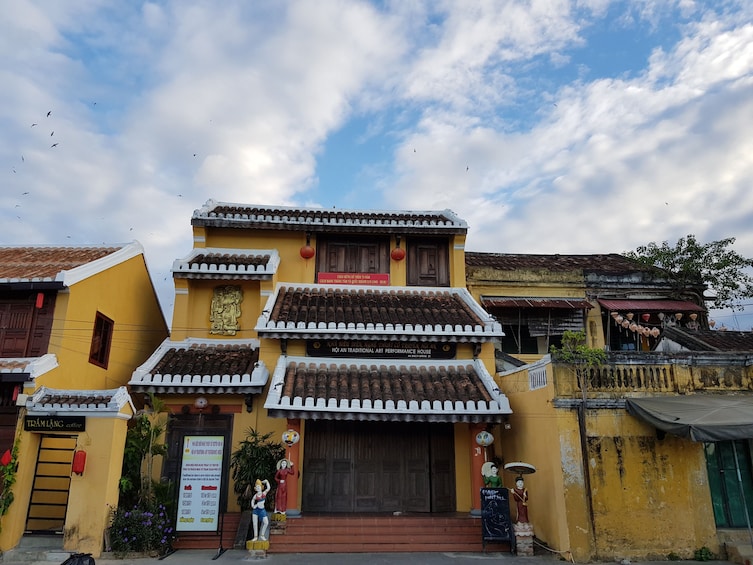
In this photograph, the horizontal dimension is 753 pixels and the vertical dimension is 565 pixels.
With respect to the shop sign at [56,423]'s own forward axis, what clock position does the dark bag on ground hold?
The dark bag on ground is roughly at 12 o'clock from the shop sign.

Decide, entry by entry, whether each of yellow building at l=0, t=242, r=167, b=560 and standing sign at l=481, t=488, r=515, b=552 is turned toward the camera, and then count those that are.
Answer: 2

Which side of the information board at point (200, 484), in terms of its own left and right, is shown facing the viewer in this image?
front

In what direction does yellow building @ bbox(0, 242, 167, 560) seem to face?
toward the camera

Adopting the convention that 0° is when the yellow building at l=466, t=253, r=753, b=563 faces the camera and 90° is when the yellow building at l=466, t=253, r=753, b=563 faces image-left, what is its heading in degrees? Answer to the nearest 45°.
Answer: approximately 0°

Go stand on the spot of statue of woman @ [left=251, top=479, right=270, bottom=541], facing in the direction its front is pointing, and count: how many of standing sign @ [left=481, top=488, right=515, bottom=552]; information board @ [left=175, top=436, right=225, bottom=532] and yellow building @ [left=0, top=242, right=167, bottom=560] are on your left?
1

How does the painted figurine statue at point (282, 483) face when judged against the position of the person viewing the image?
facing the viewer

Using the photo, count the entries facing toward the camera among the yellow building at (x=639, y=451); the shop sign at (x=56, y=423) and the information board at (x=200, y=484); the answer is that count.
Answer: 3

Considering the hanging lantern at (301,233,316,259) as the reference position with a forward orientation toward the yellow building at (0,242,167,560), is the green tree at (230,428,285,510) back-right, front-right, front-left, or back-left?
front-left

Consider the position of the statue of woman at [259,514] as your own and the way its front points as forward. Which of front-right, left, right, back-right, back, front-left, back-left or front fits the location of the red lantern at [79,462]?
right

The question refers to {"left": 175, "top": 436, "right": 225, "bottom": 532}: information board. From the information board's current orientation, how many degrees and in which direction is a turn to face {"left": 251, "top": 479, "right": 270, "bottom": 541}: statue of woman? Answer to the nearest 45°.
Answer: approximately 45° to its left

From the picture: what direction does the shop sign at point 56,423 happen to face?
toward the camera

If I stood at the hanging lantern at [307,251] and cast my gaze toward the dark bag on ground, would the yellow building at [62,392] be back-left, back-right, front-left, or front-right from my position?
front-right

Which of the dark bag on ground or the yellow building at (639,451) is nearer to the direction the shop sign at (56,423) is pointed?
the dark bag on ground
